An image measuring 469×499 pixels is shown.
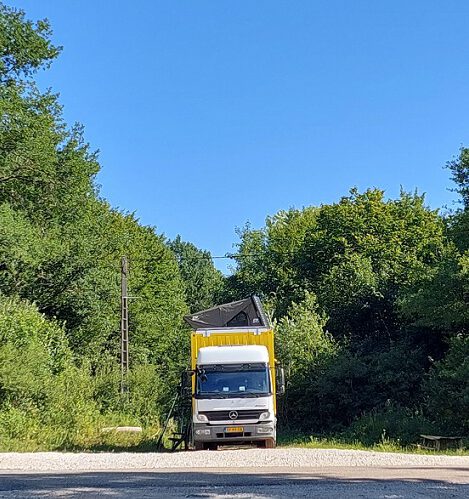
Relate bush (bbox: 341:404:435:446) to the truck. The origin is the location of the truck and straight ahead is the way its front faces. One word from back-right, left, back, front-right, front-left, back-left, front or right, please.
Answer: back-left

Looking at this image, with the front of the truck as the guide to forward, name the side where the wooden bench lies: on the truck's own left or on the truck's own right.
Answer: on the truck's own left

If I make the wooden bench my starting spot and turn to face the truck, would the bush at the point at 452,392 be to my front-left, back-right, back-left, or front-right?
back-right

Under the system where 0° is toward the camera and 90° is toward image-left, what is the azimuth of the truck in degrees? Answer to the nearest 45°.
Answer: approximately 0°

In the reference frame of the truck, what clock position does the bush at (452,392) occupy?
The bush is roughly at 8 o'clock from the truck.
